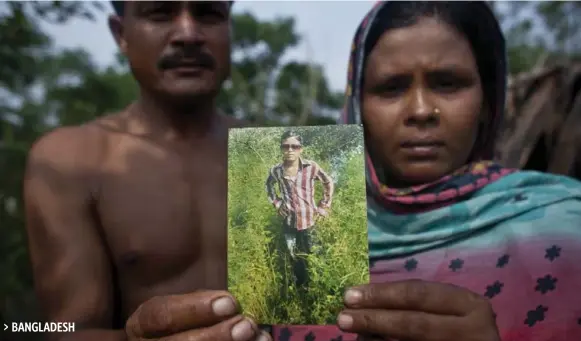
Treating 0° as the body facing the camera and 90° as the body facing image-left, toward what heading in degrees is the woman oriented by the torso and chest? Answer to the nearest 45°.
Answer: approximately 0°

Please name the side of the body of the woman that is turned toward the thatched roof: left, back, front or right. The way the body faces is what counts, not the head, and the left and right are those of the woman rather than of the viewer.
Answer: back
